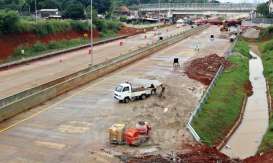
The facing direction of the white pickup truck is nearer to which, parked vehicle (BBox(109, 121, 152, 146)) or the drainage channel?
the parked vehicle

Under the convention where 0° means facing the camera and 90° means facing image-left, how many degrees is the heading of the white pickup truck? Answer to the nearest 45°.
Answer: approximately 45°

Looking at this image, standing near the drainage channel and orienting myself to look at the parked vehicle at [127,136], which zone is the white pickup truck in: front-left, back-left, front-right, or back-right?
front-right

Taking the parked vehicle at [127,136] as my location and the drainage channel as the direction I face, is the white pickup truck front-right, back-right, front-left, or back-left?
front-left

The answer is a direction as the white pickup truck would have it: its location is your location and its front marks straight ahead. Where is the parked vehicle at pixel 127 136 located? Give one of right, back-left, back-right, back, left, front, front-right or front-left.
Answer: front-left

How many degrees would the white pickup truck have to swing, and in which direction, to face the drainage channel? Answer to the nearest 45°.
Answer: approximately 90° to its left

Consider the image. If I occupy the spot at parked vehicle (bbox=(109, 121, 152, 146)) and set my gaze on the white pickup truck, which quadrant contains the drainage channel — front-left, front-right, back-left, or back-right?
front-right
